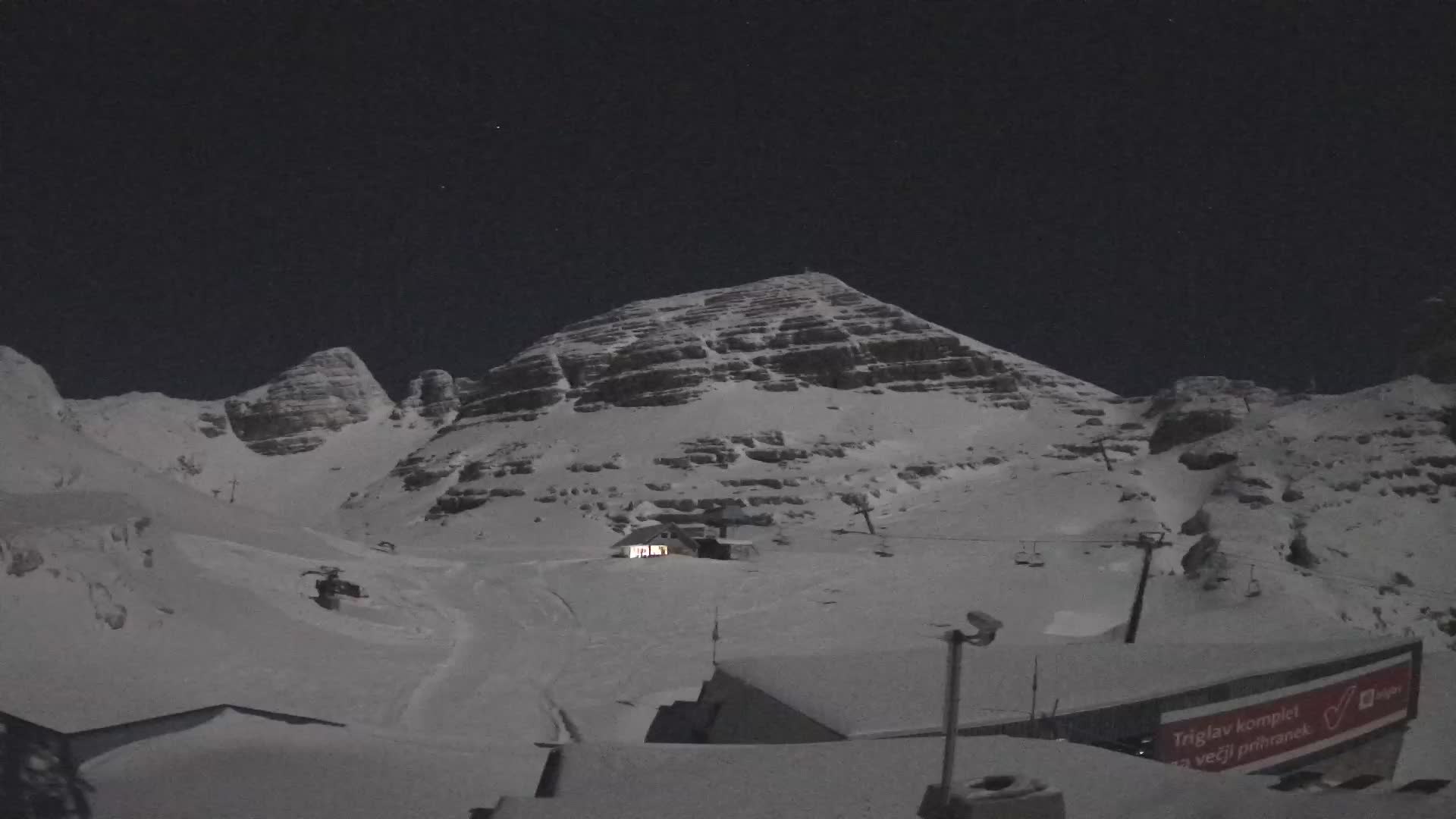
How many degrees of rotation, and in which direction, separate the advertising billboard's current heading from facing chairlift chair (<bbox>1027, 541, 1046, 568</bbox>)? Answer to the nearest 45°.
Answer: approximately 135° to its left

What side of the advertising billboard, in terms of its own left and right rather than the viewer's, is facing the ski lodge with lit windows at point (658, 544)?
back

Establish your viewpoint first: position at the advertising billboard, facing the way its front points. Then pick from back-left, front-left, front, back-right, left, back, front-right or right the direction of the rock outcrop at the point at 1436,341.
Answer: back-left

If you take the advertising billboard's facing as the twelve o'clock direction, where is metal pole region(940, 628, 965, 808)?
The metal pole is roughly at 2 o'clock from the advertising billboard.

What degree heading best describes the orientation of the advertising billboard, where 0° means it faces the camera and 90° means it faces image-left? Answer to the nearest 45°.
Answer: approximately 315°

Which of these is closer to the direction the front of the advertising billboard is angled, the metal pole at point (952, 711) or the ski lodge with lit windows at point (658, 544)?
the metal pole
